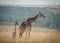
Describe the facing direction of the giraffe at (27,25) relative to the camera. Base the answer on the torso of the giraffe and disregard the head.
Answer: to the viewer's right
